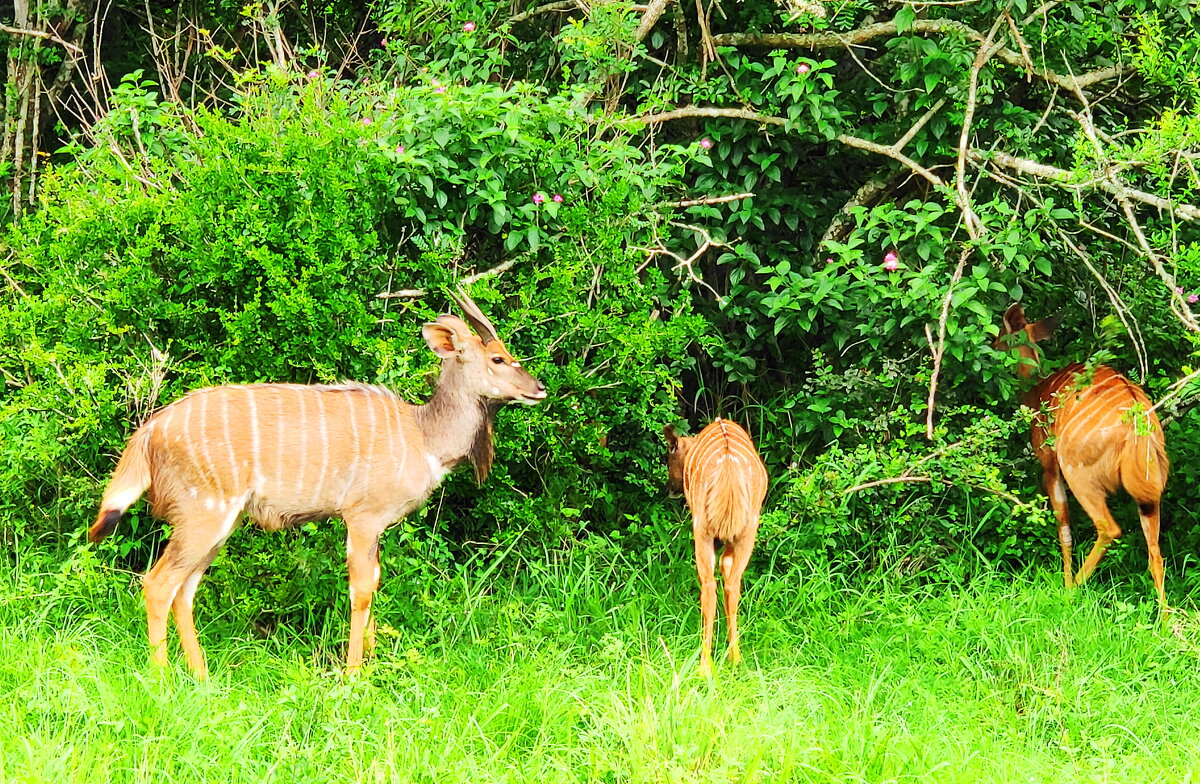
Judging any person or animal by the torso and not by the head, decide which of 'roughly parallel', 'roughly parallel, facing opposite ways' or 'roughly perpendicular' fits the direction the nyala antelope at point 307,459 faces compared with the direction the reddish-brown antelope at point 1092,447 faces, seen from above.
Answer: roughly perpendicular

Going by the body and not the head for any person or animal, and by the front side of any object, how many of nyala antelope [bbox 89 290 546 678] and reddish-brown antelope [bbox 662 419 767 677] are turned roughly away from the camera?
1

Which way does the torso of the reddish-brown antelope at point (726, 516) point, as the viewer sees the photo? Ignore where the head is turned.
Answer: away from the camera

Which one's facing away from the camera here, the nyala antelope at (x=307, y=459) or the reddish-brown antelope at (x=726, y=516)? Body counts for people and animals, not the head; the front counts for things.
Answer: the reddish-brown antelope

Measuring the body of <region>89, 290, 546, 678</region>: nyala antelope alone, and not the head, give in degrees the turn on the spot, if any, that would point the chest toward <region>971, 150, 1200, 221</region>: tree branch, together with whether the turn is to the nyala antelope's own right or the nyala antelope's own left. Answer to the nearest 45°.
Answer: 0° — it already faces it

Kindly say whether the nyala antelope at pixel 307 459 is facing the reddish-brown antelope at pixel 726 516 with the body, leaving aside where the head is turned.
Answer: yes

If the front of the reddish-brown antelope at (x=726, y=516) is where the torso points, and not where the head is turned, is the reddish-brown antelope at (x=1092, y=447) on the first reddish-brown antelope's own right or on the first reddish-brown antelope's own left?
on the first reddish-brown antelope's own right

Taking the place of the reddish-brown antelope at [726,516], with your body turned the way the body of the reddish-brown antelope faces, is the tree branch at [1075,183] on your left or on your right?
on your right

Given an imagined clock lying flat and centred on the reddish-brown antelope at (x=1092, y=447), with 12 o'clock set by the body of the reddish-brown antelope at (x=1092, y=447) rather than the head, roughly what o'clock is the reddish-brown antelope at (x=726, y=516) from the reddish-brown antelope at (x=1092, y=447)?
the reddish-brown antelope at (x=726, y=516) is roughly at 9 o'clock from the reddish-brown antelope at (x=1092, y=447).

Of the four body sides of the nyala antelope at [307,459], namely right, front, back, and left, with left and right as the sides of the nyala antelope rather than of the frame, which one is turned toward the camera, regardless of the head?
right

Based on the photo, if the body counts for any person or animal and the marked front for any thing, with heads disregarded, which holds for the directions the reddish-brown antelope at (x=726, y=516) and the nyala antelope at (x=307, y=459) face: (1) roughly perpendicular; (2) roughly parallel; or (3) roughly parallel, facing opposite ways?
roughly perpendicular

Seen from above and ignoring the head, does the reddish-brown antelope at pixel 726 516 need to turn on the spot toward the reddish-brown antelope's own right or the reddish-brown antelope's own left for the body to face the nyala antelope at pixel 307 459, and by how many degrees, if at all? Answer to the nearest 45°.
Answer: approximately 90° to the reddish-brown antelope's own left

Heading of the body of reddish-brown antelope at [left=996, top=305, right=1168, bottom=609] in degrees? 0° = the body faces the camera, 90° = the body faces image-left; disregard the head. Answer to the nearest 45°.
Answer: approximately 135°

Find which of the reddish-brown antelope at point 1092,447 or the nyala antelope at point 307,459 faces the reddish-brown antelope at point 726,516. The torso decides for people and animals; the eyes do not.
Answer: the nyala antelope
